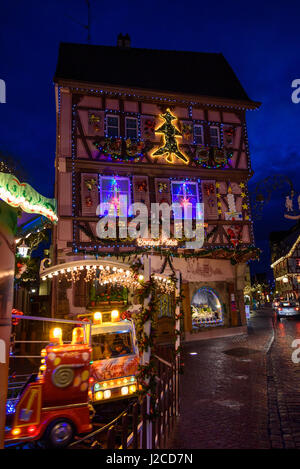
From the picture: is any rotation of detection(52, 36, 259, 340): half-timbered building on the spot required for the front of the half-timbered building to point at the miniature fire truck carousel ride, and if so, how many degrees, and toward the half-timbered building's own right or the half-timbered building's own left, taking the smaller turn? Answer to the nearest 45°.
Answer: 0° — it already faces it

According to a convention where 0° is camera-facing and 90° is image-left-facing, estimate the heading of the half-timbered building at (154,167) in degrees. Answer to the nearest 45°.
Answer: approximately 0°

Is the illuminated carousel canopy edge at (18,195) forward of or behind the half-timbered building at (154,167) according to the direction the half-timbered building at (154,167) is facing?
forward
